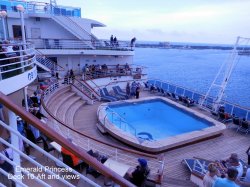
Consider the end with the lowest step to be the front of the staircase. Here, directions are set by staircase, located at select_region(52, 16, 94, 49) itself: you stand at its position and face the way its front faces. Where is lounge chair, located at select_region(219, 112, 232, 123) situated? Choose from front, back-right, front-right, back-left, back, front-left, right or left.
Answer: front-right

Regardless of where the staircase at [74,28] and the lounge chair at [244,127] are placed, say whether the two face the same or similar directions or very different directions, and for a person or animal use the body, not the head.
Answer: very different directions

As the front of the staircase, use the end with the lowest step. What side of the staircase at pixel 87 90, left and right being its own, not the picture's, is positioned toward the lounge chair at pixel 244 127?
front

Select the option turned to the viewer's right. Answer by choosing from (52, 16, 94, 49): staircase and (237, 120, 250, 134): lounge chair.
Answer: the staircase

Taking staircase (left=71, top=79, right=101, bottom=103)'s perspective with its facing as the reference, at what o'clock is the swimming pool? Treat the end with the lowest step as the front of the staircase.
The swimming pool is roughly at 12 o'clock from the staircase.

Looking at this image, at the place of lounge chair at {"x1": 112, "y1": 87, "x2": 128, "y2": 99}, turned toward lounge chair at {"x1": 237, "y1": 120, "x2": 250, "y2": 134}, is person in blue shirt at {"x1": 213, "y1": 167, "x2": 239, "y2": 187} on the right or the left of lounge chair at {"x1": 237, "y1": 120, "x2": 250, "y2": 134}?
right

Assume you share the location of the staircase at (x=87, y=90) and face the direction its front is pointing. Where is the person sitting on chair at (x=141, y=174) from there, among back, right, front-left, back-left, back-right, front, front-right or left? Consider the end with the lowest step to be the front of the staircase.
front-right

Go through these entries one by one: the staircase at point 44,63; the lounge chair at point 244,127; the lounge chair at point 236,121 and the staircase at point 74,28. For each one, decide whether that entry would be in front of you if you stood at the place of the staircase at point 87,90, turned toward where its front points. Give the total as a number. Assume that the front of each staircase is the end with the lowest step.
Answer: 2

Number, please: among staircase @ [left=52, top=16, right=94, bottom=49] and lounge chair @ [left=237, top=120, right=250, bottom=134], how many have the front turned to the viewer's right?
1

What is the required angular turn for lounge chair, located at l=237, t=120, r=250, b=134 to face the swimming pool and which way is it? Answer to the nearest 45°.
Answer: approximately 45° to its right

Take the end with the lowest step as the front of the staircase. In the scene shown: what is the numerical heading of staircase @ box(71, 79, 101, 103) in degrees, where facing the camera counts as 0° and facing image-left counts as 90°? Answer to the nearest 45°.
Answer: approximately 315°

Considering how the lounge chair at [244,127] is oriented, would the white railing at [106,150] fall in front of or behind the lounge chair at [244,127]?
in front

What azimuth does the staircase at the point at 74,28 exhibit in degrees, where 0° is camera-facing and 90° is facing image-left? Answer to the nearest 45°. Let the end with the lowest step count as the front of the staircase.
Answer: approximately 270°
